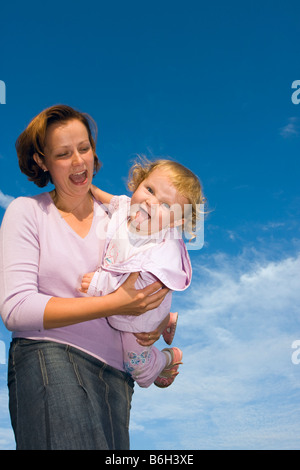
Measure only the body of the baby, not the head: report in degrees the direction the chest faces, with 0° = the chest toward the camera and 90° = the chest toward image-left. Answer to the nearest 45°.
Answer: approximately 45°

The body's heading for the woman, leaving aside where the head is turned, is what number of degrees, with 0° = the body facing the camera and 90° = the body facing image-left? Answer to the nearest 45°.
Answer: approximately 315°
